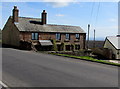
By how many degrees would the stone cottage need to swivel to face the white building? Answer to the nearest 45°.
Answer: approximately 45° to its left

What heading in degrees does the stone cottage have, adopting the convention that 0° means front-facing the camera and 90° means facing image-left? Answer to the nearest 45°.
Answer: approximately 315°
